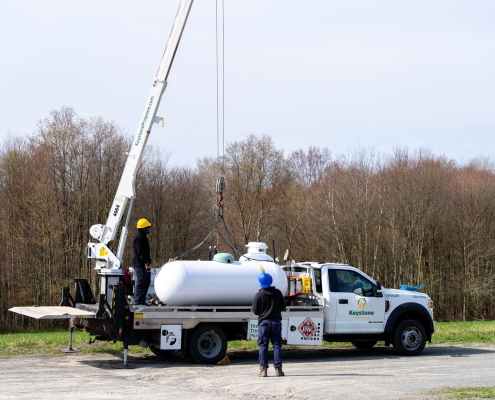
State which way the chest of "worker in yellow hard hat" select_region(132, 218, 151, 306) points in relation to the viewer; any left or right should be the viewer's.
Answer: facing to the right of the viewer

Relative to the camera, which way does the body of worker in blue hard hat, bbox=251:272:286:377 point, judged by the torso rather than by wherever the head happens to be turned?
away from the camera

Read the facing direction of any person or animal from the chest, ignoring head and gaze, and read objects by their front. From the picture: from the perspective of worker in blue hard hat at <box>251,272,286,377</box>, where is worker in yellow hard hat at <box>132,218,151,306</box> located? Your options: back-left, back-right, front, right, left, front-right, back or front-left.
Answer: front-left

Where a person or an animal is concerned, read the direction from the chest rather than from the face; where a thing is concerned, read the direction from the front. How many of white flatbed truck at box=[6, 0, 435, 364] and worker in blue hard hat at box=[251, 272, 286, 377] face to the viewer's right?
1

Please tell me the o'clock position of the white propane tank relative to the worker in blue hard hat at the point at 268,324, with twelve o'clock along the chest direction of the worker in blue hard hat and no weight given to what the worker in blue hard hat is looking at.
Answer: The white propane tank is roughly at 11 o'clock from the worker in blue hard hat.

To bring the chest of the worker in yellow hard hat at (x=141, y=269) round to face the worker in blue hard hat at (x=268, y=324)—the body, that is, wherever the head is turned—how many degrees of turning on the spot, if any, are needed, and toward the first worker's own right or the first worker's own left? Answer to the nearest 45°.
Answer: approximately 45° to the first worker's own right

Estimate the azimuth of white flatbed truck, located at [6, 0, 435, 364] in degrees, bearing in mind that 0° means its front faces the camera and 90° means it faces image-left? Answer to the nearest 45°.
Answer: approximately 270°

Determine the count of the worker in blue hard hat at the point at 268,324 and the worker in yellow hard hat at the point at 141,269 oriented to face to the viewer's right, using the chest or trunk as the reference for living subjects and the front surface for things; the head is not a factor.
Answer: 1

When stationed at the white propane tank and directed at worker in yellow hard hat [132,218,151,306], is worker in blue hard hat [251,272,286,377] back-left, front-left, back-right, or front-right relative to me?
back-left

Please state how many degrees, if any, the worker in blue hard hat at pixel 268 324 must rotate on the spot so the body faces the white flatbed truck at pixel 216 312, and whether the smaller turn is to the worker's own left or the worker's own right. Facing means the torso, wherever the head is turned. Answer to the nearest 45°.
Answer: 0° — they already face it
